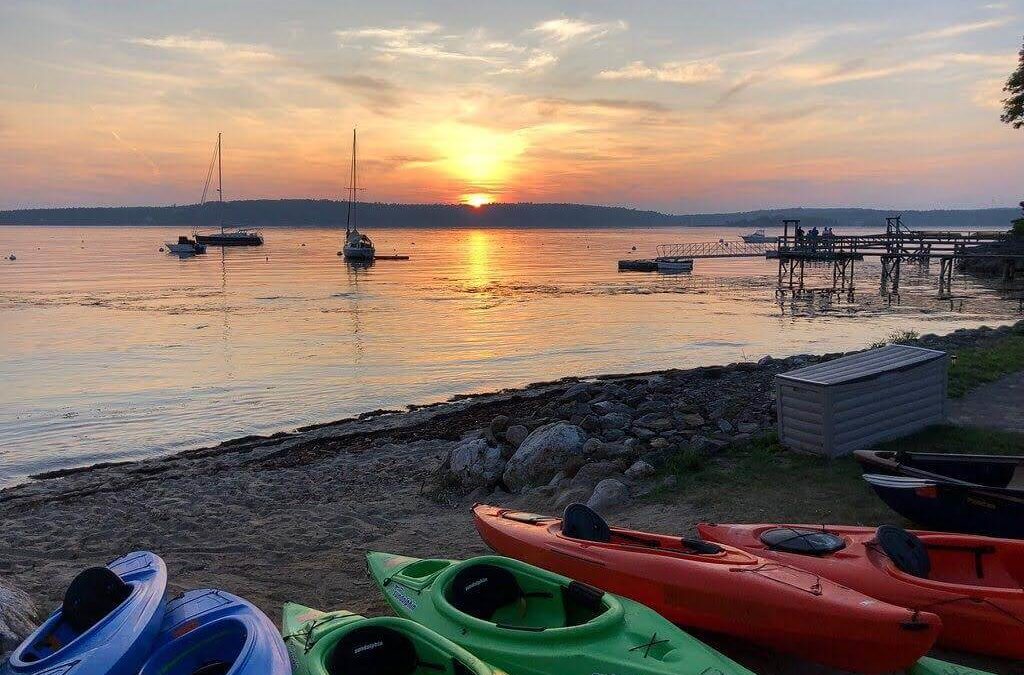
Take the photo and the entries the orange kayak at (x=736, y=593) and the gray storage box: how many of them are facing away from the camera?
0

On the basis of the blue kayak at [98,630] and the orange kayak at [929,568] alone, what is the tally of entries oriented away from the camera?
0

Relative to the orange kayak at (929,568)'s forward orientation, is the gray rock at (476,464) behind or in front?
behind

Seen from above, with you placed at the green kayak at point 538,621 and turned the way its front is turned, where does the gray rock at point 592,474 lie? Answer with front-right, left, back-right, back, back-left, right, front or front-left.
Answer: back-left

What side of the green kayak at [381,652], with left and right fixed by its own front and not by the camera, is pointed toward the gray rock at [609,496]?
left

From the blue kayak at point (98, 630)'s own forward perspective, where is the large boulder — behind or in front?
behind

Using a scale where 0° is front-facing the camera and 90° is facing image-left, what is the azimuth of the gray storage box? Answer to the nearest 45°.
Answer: approximately 315°
